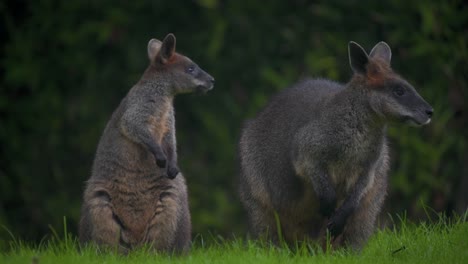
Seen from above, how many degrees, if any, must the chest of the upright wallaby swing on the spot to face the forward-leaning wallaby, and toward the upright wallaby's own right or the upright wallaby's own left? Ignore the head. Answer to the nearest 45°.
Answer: approximately 45° to the upright wallaby's own left

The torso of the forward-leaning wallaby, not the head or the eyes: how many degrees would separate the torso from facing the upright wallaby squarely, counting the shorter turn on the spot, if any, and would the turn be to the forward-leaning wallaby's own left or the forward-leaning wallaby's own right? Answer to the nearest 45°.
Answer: approximately 135° to the forward-leaning wallaby's own right

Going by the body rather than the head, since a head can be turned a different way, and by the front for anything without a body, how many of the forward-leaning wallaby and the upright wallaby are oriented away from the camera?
0

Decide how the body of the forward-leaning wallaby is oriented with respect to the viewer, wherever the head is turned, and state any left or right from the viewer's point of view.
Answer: facing the viewer and to the right of the viewer
